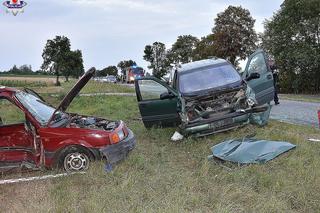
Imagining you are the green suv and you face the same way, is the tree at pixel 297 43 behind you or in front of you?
behind

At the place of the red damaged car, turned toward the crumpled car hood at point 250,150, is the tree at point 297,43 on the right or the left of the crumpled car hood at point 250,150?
left

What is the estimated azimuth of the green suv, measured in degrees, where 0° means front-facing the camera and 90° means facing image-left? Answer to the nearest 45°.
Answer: approximately 0°

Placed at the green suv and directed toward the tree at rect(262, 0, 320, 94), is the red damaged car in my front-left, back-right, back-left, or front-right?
back-left

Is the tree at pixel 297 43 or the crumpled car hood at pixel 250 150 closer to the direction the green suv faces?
the crumpled car hood

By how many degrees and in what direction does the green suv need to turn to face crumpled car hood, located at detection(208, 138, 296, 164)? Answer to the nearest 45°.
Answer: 0° — it already faces it
